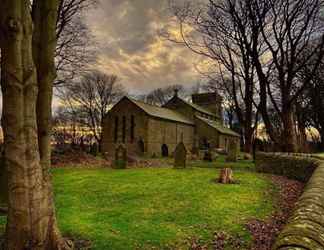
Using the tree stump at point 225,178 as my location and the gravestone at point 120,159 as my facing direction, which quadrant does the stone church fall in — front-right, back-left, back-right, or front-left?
front-right

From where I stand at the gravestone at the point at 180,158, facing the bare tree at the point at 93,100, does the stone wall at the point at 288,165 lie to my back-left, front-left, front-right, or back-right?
back-right

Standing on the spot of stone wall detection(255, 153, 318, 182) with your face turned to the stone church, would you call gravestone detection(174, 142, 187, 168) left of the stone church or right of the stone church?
left
